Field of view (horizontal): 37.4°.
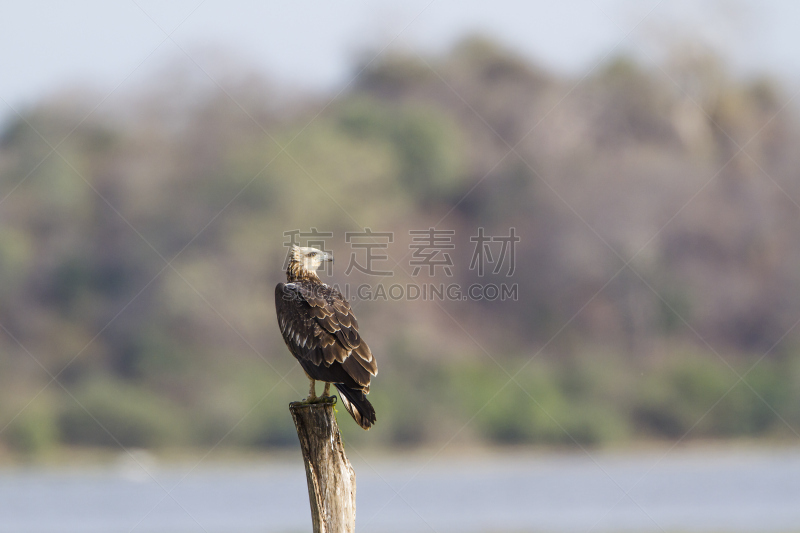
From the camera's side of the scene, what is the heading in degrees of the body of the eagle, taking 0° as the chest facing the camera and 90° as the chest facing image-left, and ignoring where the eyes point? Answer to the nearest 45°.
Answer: approximately 135°
